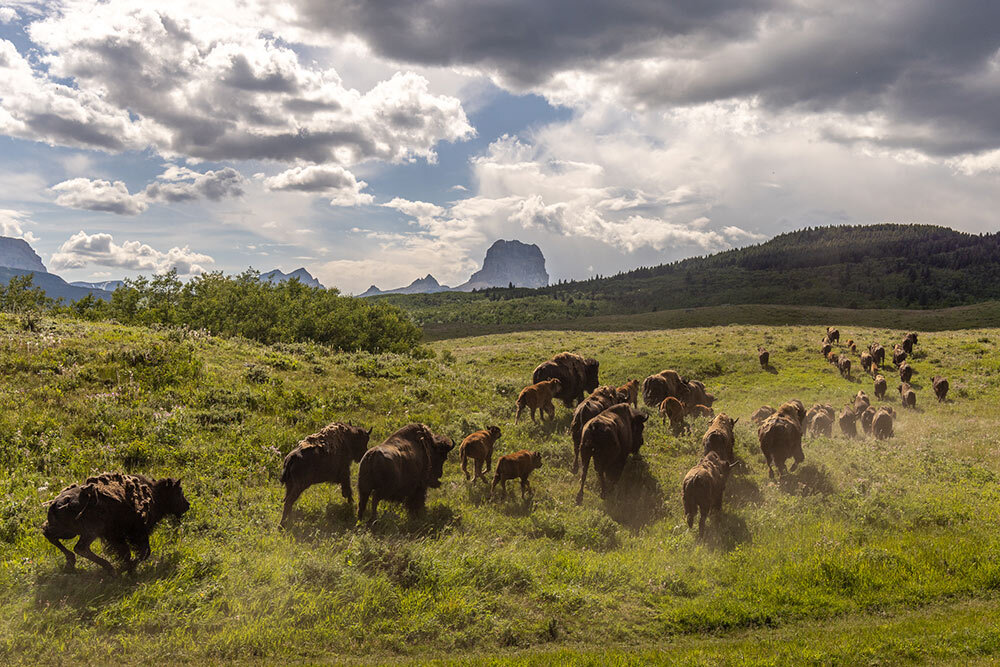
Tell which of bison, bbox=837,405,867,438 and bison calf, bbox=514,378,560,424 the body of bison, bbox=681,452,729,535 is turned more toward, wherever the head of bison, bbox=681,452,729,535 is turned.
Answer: the bison

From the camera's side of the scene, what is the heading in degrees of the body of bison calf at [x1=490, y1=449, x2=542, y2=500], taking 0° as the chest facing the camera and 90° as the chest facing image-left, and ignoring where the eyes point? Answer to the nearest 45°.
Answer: approximately 270°

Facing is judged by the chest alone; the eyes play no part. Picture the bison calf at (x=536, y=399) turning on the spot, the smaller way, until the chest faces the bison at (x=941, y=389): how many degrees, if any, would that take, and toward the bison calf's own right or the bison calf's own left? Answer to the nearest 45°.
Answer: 0° — it already faces it

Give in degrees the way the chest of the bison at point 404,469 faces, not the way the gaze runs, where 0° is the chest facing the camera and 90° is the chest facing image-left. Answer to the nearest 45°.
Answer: approximately 225°

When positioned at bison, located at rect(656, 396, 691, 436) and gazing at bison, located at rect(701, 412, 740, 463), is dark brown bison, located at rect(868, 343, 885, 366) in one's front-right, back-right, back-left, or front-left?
back-left

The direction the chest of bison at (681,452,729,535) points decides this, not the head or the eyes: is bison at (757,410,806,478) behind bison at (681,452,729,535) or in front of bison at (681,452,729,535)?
in front

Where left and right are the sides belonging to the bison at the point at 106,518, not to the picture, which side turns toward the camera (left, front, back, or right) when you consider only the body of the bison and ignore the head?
right

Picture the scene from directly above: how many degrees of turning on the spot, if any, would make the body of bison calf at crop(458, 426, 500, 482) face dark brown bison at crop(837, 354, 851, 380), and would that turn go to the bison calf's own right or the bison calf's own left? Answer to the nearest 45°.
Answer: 0° — it already faces it

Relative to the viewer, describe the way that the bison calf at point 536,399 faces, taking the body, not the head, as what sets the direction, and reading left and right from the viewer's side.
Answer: facing away from the viewer and to the right of the viewer

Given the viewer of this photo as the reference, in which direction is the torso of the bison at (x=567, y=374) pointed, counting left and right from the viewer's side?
facing to the right of the viewer

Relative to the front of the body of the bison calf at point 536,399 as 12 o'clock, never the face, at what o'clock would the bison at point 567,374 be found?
The bison is roughly at 11 o'clock from the bison calf.
